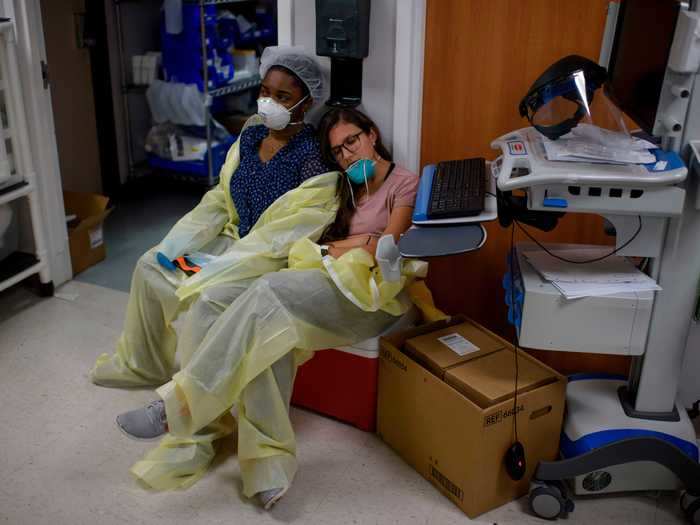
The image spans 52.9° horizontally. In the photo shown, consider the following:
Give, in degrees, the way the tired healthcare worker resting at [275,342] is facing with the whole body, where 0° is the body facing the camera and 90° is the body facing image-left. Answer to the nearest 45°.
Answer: approximately 45°

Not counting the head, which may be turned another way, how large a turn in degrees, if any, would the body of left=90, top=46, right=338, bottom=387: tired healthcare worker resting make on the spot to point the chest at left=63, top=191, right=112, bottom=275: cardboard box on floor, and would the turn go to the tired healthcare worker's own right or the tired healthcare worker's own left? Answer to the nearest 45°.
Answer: approximately 90° to the tired healthcare worker's own right

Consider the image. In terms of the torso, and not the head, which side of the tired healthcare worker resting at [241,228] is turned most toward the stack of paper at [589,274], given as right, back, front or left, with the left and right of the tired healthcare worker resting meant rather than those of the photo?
left

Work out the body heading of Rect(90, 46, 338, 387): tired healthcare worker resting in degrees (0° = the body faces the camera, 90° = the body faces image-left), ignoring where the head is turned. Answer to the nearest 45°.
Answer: approximately 45°

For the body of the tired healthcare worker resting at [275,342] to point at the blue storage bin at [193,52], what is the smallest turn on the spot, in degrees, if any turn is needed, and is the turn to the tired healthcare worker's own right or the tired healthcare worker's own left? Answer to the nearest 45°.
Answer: approximately 135° to the tired healthcare worker's own right

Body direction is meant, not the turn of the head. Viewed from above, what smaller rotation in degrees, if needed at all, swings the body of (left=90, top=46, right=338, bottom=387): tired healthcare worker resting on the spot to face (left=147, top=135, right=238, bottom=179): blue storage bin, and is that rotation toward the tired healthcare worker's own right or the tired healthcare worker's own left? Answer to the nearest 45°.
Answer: approximately 135° to the tired healthcare worker's own right

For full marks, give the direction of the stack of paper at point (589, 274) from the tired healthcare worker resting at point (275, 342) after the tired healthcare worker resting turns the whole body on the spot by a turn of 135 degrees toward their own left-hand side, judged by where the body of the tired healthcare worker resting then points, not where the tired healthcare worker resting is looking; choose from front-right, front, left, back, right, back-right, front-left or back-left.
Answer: front
